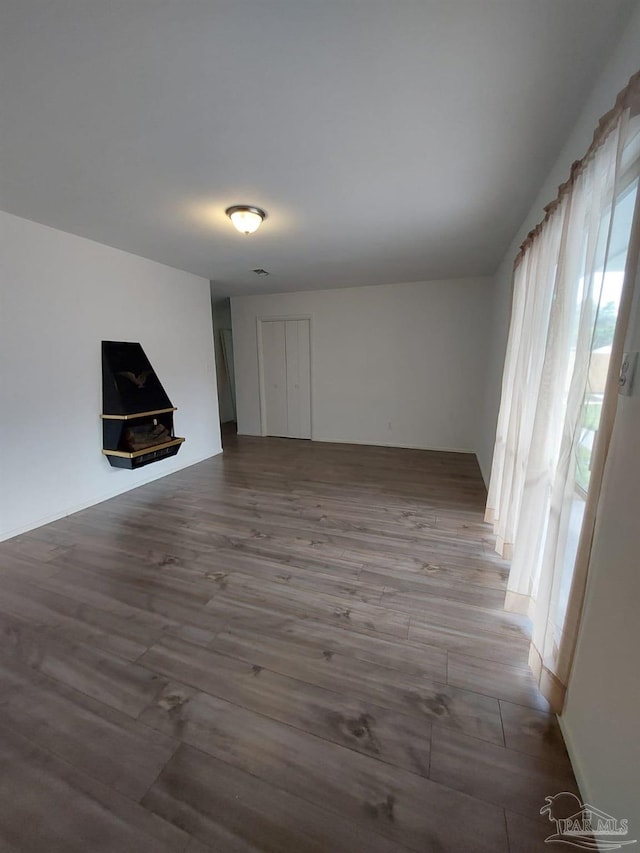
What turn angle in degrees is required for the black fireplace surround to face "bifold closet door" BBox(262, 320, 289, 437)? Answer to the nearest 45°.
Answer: approximately 90° to its left

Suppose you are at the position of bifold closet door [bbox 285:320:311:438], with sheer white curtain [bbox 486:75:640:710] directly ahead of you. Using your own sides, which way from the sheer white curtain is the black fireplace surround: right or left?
right

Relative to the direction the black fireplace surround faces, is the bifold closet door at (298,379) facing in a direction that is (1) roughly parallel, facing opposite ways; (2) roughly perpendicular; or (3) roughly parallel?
roughly perpendicular

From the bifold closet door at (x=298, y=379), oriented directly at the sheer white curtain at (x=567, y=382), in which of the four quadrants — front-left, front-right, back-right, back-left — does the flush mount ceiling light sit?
front-right

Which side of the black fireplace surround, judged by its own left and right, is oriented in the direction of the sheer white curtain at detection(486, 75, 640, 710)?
front

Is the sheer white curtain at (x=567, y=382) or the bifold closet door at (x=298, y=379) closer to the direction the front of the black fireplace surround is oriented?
the sheer white curtain

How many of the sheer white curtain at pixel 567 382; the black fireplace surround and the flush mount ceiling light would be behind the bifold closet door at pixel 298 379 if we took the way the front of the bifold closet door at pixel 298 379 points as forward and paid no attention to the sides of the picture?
0

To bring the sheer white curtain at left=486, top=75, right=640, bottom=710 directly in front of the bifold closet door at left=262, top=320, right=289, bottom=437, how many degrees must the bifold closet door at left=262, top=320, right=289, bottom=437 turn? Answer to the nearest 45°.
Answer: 0° — it already faces it

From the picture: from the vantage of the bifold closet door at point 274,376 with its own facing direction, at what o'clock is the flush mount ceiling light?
The flush mount ceiling light is roughly at 12 o'clock from the bifold closet door.

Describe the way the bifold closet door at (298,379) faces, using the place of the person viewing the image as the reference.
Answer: facing the viewer

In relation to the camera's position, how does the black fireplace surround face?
facing the viewer and to the right of the viewer

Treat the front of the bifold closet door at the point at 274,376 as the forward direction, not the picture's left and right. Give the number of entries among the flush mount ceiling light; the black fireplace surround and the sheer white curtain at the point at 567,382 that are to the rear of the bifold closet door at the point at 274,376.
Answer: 0

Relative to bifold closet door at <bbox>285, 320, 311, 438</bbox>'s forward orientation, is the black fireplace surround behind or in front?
in front

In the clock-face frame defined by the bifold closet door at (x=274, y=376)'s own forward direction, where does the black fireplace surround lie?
The black fireplace surround is roughly at 1 o'clock from the bifold closet door.

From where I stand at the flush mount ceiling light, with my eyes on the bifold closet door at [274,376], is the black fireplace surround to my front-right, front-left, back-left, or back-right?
front-left
